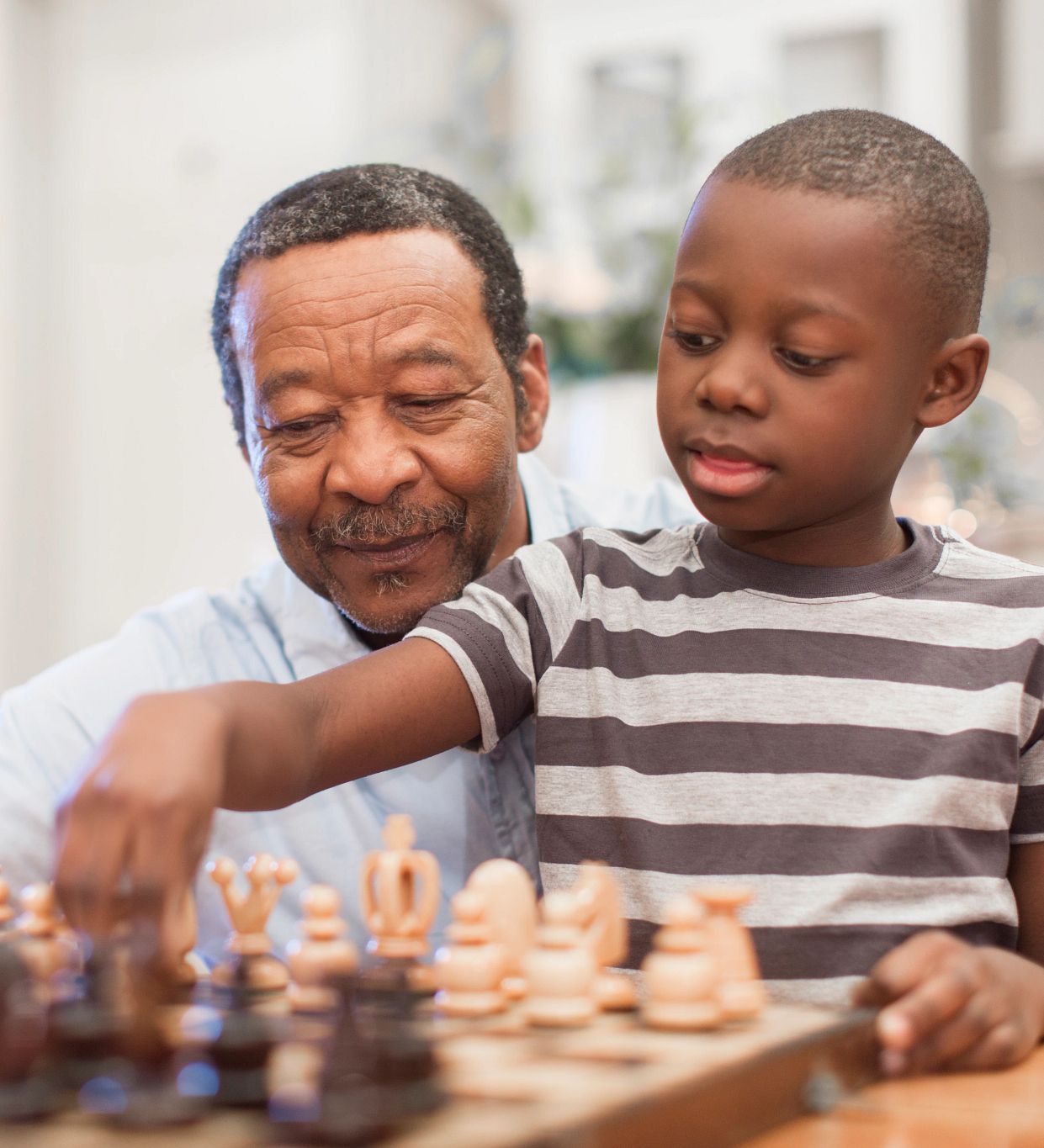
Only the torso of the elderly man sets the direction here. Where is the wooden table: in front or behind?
in front

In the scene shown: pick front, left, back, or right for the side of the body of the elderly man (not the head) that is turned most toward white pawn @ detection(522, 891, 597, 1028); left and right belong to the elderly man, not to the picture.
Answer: front

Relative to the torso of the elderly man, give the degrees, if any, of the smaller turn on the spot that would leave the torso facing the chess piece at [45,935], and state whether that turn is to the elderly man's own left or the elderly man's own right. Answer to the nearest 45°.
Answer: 0° — they already face it

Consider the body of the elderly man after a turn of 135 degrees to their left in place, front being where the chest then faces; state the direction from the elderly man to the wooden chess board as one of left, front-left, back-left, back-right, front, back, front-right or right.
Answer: back-right

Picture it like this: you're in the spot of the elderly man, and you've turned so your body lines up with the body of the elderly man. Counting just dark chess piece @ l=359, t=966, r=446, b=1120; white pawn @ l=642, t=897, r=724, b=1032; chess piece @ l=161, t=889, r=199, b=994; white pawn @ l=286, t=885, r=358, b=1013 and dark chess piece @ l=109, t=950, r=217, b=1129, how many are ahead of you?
5

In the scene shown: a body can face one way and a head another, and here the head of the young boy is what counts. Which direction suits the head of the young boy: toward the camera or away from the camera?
toward the camera

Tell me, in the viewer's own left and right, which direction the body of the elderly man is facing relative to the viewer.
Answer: facing the viewer

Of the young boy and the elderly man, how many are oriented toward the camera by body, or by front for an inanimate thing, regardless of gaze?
2

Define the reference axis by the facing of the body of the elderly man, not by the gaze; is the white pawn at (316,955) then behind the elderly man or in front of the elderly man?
in front

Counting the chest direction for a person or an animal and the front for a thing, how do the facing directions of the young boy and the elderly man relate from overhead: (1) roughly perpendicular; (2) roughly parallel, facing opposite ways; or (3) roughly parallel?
roughly parallel
